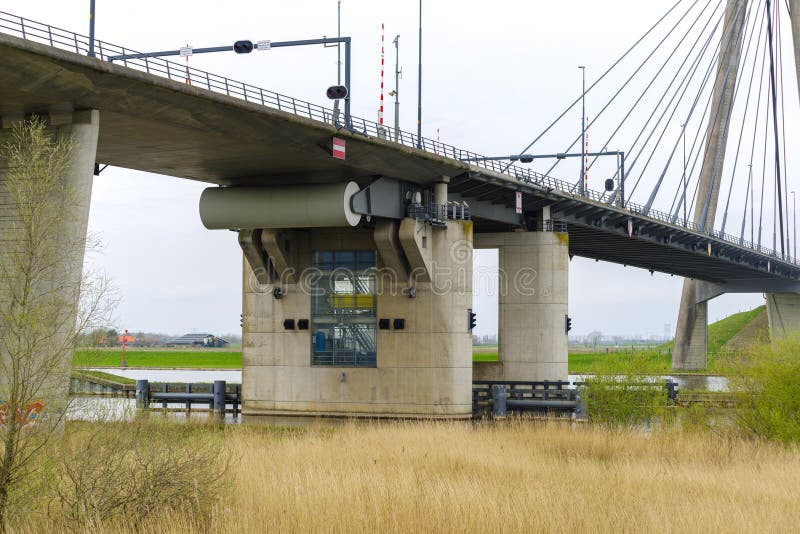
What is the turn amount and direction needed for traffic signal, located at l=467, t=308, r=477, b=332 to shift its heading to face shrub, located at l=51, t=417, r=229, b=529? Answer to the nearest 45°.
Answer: approximately 90° to its right

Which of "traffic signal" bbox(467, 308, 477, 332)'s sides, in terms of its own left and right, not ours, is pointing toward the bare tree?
right

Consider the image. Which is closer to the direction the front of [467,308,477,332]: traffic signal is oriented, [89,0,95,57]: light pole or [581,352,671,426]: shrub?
the shrub

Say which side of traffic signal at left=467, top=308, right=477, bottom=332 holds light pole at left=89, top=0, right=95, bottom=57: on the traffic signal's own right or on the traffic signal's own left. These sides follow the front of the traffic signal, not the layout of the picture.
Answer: on the traffic signal's own right

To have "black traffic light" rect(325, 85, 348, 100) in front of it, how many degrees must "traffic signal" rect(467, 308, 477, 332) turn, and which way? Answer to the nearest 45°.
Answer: approximately 135° to its right

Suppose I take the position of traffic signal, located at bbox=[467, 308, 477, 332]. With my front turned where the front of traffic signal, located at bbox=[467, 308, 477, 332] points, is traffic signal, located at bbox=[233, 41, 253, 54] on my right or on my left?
on my right
